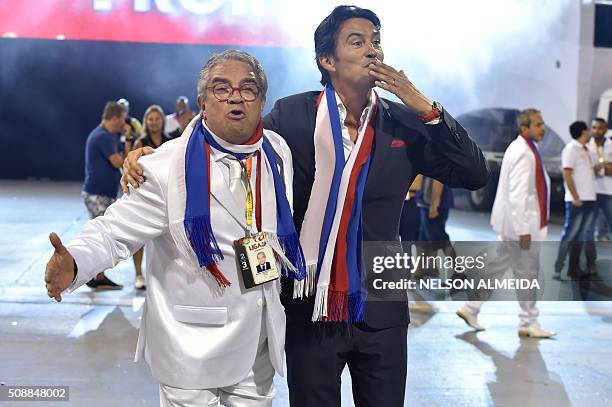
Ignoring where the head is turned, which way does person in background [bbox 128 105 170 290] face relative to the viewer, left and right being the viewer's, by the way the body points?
facing the viewer

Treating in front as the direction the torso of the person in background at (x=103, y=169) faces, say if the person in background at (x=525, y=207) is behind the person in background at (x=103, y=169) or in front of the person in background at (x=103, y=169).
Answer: in front

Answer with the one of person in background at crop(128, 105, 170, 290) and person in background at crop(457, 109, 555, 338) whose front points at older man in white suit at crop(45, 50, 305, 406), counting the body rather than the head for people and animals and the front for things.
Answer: person in background at crop(128, 105, 170, 290)

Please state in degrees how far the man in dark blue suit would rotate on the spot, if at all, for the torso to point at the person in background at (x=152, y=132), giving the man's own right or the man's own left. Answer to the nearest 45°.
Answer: approximately 135° to the man's own right

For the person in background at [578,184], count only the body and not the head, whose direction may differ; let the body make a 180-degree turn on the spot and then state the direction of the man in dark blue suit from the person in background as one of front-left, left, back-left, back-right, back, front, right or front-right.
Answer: left

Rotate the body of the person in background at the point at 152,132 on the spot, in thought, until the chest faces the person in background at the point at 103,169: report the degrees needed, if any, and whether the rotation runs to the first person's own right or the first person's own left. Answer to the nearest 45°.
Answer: approximately 90° to the first person's own right

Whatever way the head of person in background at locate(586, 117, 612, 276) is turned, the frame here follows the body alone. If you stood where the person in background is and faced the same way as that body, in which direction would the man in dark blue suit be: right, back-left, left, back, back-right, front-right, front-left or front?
front

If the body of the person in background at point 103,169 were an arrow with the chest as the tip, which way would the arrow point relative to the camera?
to the viewer's right

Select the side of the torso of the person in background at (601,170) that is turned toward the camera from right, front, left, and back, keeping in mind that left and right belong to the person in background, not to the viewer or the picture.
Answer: front

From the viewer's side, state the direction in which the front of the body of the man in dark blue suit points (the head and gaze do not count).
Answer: toward the camera

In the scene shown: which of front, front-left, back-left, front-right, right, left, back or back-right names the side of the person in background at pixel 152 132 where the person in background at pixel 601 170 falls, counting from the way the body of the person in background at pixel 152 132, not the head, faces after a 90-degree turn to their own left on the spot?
front
